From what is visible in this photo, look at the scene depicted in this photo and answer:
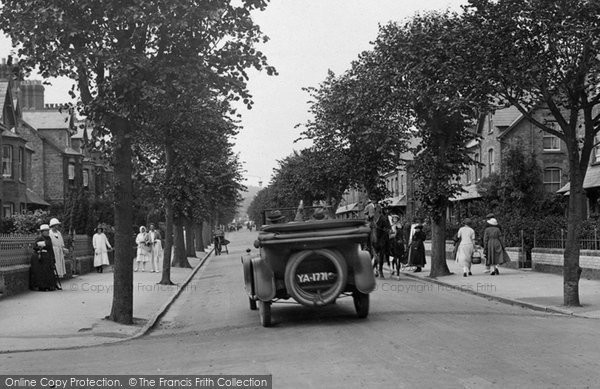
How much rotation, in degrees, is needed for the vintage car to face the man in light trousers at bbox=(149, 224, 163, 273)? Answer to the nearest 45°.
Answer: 0° — it already faces them

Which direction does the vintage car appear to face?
away from the camera

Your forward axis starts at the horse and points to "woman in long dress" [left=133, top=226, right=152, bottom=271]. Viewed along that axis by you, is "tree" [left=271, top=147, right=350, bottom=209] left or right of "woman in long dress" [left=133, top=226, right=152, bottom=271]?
right

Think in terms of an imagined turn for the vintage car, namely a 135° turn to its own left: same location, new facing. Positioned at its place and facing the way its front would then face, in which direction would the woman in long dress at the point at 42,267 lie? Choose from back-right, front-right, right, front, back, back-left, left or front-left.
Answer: right
